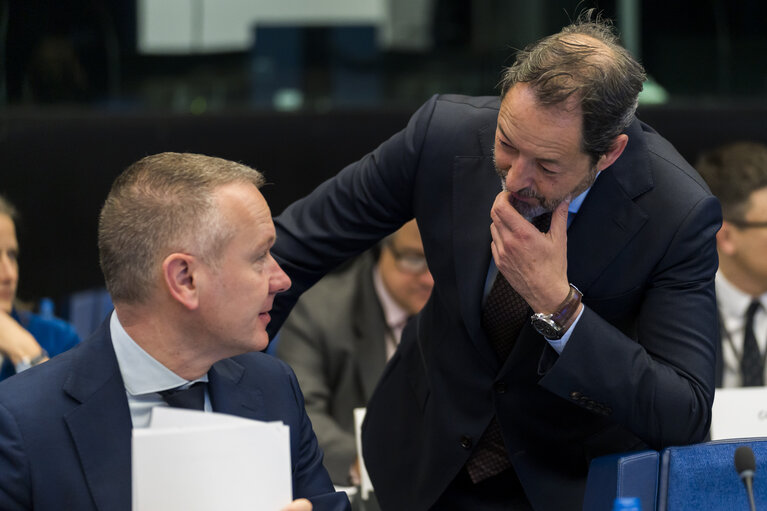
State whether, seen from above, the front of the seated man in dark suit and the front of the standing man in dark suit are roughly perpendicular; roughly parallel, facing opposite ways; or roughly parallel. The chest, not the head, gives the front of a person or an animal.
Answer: roughly perpendicular

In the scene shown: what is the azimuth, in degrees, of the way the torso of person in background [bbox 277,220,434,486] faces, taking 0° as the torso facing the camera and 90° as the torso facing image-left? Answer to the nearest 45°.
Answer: approximately 315°

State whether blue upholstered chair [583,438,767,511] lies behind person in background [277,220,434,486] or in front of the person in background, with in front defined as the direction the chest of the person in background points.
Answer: in front

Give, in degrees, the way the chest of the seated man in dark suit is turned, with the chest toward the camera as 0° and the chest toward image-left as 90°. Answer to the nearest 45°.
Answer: approximately 315°

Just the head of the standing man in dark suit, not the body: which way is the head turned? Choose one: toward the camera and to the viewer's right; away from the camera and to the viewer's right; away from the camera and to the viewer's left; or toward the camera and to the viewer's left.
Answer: toward the camera and to the viewer's left

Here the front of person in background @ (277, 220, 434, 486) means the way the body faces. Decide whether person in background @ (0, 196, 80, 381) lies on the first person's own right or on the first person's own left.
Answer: on the first person's own right

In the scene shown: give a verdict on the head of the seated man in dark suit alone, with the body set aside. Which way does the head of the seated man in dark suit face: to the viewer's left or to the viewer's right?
to the viewer's right

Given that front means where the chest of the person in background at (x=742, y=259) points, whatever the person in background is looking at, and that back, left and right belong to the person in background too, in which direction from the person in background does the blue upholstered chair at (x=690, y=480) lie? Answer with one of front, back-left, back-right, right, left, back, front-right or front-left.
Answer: front-right

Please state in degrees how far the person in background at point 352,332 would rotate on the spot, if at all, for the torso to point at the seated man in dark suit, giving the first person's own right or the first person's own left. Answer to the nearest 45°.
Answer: approximately 45° to the first person's own right

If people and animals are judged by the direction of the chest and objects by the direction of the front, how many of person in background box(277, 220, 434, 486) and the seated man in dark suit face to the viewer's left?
0

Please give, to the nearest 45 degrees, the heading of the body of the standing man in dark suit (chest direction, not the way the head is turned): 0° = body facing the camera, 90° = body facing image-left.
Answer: approximately 45°
